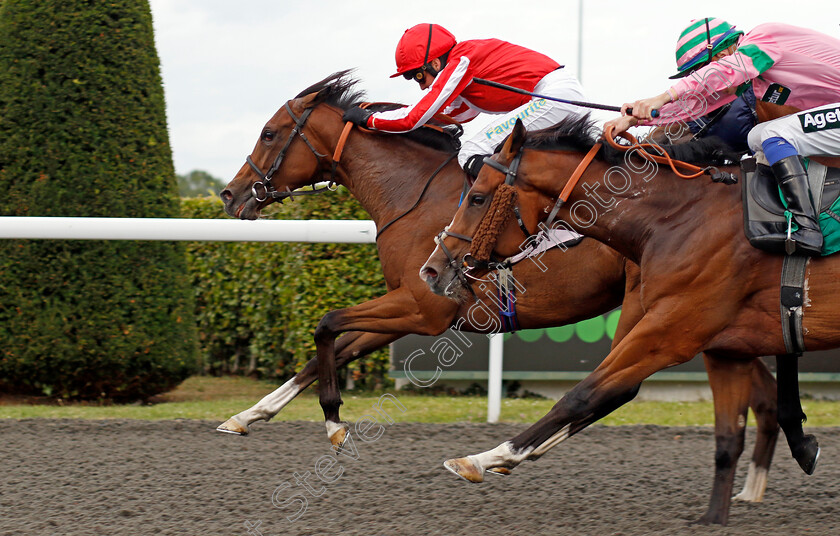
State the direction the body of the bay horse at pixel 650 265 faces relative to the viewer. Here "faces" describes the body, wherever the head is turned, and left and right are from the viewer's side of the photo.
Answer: facing to the left of the viewer

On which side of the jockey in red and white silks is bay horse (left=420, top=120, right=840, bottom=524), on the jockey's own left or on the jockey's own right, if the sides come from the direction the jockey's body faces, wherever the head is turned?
on the jockey's own left

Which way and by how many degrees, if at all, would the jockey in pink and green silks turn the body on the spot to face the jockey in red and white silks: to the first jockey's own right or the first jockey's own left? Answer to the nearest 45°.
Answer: approximately 45° to the first jockey's own right

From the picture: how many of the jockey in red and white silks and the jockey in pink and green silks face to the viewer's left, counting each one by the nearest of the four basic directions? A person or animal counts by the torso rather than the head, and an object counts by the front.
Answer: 2

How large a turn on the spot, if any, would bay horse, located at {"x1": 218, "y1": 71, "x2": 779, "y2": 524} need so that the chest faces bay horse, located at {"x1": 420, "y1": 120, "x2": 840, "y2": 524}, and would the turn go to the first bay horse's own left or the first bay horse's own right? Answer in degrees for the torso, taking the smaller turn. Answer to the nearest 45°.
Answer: approximately 135° to the first bay horse's own left

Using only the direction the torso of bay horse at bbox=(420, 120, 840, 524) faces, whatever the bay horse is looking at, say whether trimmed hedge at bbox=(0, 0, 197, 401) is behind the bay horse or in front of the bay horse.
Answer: in front

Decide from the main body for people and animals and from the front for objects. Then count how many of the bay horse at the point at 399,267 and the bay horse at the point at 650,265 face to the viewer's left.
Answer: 2

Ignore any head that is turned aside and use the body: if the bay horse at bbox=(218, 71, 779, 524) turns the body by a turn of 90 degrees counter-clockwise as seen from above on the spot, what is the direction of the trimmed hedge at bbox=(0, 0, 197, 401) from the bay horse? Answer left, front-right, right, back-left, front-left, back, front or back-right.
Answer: back-right

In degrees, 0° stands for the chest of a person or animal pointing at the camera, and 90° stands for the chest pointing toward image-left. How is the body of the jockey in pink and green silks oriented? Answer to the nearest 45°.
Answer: approximately 90°

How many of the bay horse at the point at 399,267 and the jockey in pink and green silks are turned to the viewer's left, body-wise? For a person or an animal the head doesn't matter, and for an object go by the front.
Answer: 2

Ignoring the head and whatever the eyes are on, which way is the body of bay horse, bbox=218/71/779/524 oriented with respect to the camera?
to the viewer's left

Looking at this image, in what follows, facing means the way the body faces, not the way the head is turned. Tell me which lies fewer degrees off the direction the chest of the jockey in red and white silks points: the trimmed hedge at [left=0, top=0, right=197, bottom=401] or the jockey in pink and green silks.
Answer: the trimmed hedge

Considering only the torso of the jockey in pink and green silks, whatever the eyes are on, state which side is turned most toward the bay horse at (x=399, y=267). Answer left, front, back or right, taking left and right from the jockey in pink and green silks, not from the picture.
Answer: front

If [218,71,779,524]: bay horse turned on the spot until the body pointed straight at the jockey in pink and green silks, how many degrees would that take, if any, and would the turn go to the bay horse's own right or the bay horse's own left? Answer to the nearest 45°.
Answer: approximately 135° to the bay horse's own left

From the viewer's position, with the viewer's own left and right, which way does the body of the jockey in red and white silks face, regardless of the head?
facing to the left of the viewer

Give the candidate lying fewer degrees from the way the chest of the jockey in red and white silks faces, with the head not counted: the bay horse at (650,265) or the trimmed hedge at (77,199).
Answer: the trimmed hedge
